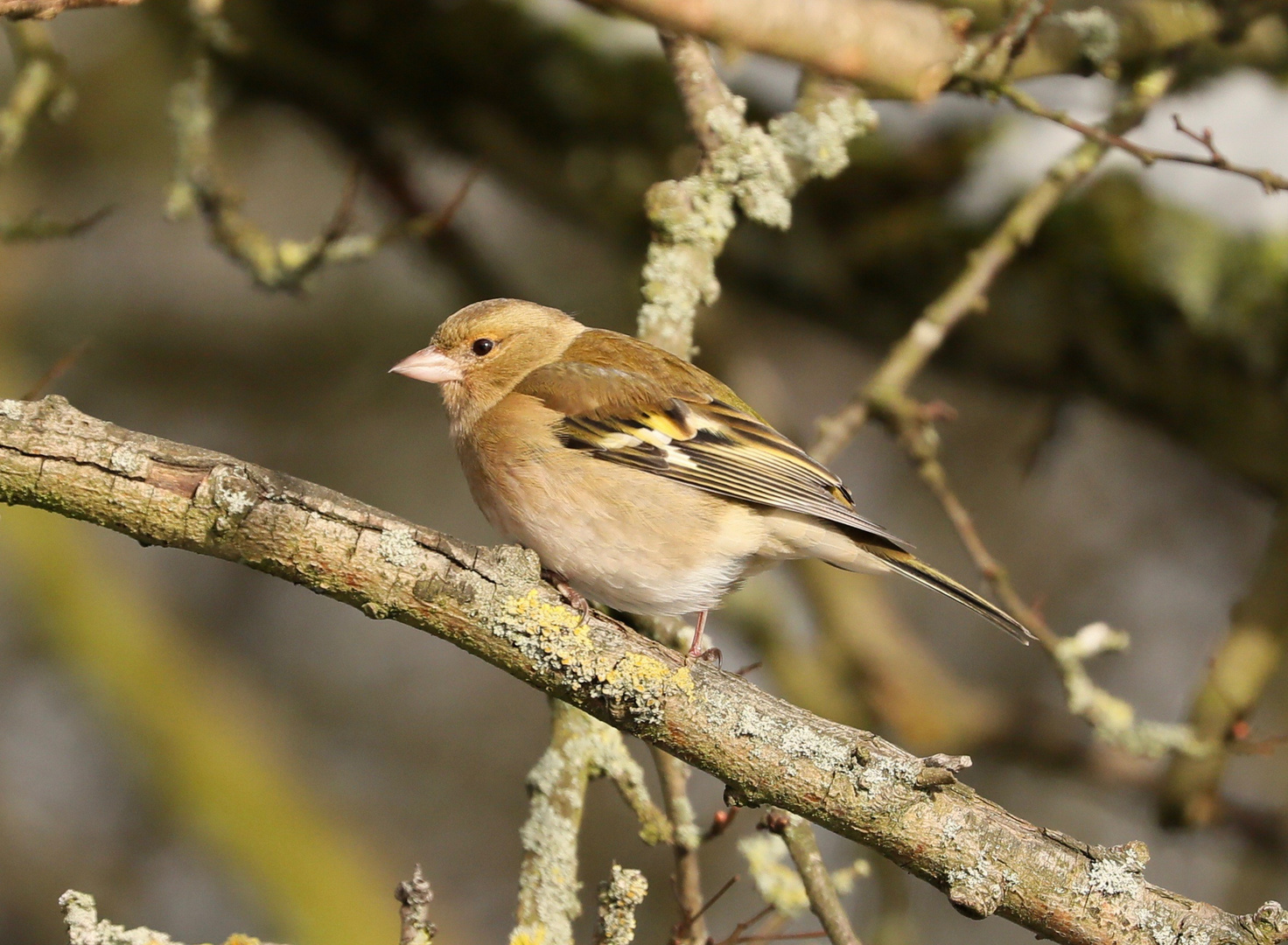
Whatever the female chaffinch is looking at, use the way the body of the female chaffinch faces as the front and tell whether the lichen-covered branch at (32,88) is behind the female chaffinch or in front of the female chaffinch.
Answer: in front

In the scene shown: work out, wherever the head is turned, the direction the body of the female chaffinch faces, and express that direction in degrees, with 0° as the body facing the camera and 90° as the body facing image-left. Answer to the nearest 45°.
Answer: approximately 90°

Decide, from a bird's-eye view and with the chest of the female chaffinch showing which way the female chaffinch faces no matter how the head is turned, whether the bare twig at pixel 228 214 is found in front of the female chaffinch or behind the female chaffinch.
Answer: in front
